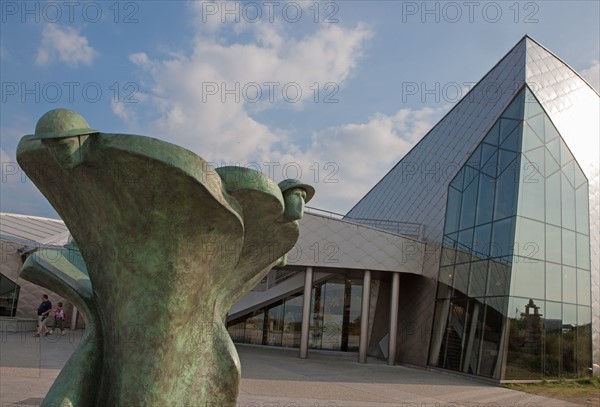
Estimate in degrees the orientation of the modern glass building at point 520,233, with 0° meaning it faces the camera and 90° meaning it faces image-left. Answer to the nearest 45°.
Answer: approximately 0°

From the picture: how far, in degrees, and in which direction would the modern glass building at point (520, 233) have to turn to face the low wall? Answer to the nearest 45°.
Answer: approximately 90° to its right

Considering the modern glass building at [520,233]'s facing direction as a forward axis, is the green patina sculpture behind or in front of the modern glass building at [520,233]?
in front

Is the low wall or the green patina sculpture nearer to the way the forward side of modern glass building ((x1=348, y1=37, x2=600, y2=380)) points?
the green patina sculpture
